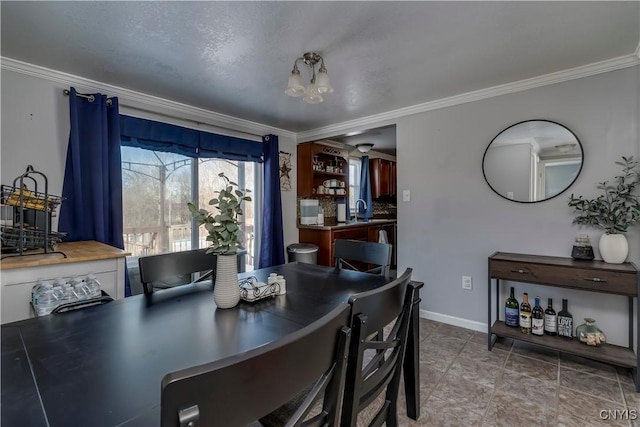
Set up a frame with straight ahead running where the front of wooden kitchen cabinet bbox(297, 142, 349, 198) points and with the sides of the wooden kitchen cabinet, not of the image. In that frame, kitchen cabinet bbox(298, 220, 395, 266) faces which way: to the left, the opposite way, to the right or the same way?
the same way

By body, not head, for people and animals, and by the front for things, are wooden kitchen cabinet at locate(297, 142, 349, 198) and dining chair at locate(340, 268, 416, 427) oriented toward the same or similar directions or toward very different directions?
very different directions

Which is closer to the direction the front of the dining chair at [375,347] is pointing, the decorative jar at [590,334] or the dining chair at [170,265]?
the dining chair

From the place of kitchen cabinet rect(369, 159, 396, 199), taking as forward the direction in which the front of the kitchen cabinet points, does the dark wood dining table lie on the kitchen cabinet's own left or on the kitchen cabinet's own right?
on the kitchen cabinet's own right

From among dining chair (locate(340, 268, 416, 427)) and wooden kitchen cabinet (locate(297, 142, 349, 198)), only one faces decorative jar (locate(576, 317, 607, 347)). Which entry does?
the wooden kitchen cabinet

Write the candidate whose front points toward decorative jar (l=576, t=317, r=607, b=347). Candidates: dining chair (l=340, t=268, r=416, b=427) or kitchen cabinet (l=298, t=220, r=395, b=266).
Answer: the kitchen cabinet

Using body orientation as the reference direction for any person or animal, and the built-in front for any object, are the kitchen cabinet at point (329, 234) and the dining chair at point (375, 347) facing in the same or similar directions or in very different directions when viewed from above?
very different directions

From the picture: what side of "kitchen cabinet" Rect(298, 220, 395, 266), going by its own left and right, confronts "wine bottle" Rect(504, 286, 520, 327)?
front

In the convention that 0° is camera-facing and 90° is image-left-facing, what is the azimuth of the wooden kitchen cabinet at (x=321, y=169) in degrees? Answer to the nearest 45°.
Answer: approximately 315°

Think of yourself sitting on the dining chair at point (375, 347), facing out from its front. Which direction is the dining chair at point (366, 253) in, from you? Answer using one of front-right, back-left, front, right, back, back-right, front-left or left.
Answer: front-right

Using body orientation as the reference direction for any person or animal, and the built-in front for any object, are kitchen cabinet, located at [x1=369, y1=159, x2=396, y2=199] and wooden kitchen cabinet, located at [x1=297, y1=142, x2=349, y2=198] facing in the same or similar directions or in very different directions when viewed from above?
same or similar directions

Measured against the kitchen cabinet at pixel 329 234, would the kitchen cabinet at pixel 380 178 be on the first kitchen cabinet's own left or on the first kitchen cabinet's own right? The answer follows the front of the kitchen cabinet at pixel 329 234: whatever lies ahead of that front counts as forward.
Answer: on the first kitchen cabinet's own left

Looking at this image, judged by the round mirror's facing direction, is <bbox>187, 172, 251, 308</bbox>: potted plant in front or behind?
in front

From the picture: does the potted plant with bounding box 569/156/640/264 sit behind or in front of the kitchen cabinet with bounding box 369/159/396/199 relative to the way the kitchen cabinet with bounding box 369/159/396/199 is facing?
in front
